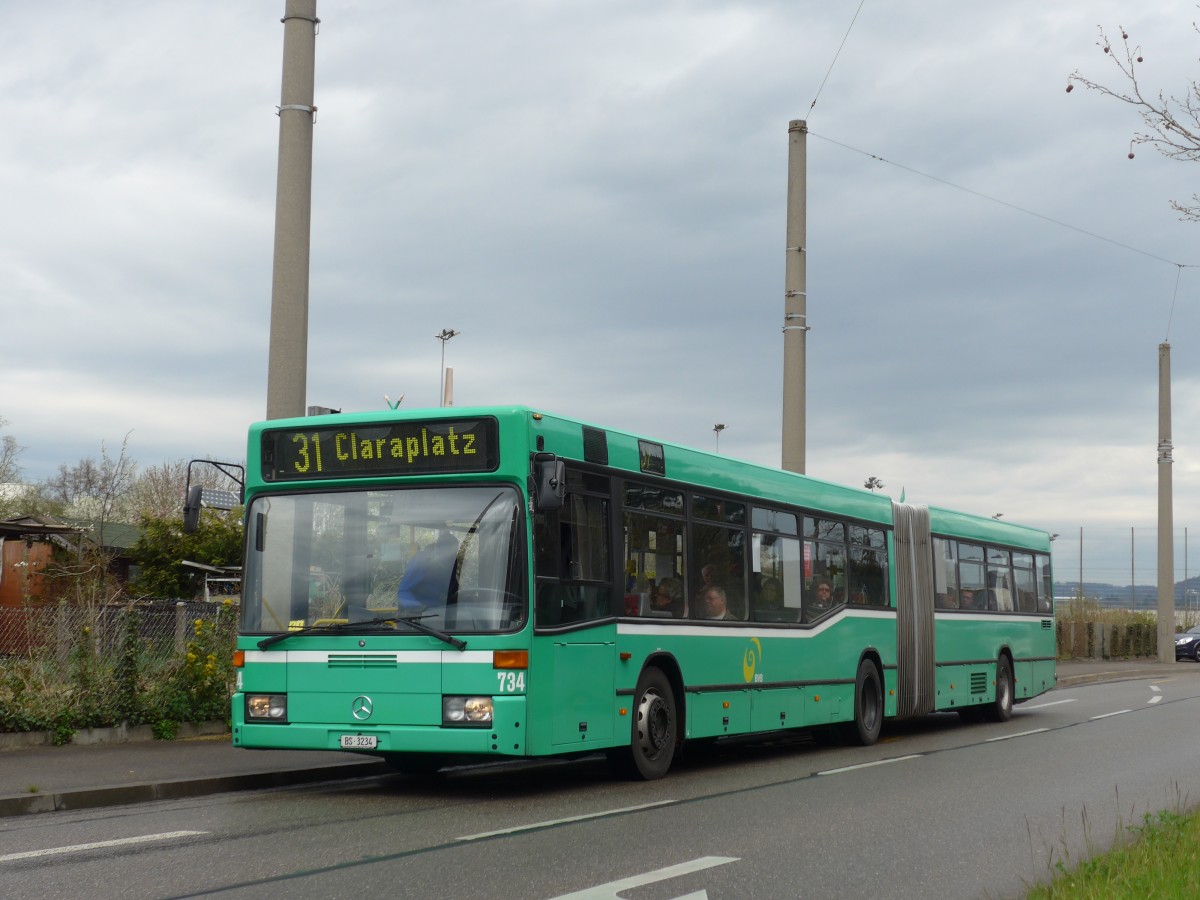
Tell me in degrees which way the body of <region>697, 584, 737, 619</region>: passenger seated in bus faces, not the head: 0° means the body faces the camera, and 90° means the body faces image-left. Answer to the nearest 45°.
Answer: approximately 45°

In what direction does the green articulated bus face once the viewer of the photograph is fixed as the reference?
facing the viewer and to the left of the viewer

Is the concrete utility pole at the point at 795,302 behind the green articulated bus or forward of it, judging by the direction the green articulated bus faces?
behind

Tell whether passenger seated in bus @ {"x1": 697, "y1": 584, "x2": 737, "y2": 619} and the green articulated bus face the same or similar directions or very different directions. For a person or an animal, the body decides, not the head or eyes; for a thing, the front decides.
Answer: same or similar directions

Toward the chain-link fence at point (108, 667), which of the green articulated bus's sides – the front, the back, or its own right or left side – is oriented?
right

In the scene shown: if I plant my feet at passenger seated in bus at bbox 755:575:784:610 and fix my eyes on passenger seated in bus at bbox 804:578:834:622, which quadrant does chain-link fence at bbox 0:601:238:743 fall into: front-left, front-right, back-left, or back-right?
back-left

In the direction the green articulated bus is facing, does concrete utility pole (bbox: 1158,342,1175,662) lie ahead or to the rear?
to the rear
